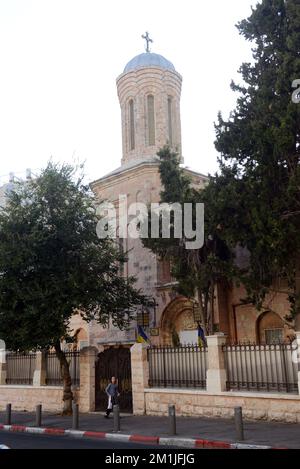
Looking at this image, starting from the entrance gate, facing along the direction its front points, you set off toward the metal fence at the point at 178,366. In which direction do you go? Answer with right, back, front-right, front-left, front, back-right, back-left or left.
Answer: front-left

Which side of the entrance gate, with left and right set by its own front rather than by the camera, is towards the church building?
back

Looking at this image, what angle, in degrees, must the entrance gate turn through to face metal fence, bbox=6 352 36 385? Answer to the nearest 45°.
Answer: approximately 135° to its right

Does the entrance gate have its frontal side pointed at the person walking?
yes

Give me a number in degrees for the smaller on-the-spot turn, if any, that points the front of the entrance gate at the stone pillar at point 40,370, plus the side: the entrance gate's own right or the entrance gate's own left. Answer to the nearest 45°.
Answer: approximately 135° to the entrance gate's own right

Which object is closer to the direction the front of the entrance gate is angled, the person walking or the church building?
the person walking

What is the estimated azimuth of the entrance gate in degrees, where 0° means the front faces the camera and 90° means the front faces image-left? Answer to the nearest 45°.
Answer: approximately 0°

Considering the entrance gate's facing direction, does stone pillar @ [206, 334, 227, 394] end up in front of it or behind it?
in front

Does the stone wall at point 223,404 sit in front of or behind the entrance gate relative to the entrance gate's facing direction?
in front

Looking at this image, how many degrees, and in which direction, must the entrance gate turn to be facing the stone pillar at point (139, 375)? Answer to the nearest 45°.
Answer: approximately 45° to its left
